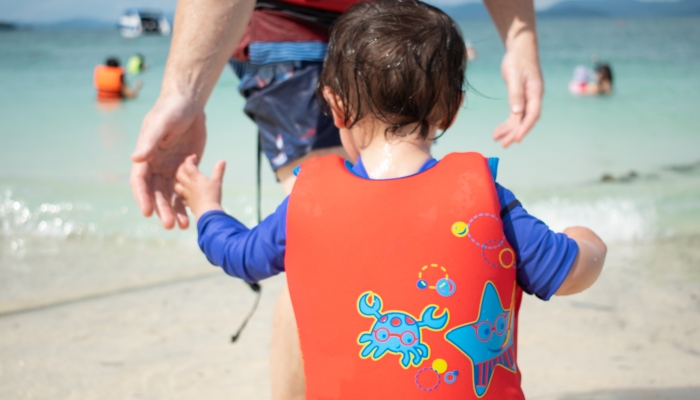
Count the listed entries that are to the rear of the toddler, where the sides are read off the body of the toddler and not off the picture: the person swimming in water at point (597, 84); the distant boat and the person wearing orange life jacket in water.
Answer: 0

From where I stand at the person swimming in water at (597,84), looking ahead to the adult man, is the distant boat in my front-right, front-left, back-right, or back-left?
back-right

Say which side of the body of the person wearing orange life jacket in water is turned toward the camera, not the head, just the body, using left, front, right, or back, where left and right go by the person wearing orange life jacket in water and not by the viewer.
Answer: back

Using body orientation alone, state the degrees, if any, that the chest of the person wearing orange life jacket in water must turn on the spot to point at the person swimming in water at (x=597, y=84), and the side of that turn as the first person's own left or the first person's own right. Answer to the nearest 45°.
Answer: approximately 90° to the first person's own right

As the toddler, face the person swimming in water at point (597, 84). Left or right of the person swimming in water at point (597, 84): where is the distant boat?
left

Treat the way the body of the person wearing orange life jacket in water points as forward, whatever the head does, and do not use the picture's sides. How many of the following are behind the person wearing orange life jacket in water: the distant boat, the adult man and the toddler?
2

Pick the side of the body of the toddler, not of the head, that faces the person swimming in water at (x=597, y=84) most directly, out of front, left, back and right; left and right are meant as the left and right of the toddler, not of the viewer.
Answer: front

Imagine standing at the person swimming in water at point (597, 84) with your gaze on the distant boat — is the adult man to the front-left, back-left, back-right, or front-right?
back-left

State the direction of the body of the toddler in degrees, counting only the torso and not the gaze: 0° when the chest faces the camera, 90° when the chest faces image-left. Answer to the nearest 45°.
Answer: approximately 180°

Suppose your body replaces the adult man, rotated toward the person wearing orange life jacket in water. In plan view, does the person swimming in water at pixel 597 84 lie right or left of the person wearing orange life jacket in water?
right

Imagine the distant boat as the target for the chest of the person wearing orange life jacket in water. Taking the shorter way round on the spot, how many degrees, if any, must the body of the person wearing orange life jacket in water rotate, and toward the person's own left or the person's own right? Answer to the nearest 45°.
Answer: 0° — they already face it

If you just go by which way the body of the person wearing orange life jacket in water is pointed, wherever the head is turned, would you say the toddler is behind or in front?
behind
